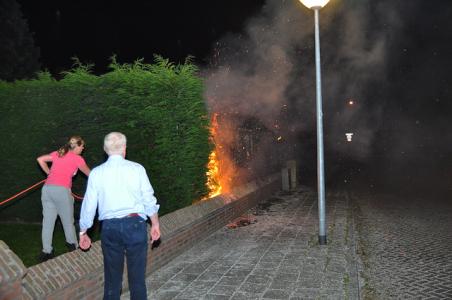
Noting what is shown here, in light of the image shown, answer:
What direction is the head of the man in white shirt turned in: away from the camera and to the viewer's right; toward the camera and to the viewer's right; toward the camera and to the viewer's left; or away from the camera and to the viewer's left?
away from the camera and to the viewer's right

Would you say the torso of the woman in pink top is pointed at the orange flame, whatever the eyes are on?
yes

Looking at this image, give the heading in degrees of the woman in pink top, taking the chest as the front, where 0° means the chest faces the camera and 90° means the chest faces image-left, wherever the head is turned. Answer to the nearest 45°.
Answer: approximately 225°

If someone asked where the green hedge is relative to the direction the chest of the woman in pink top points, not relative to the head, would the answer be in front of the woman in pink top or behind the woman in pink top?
in front

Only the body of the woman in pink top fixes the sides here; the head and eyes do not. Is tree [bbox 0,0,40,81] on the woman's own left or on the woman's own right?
on the woman's own left

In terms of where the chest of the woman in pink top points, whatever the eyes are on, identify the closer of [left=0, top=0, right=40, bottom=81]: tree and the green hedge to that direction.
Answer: the green hedge

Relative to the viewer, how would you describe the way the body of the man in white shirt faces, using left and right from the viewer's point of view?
facing away from the viewer

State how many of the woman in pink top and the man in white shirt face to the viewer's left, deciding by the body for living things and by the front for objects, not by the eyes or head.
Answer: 0

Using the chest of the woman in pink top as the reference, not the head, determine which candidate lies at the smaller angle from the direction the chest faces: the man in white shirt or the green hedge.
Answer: the green hedge
